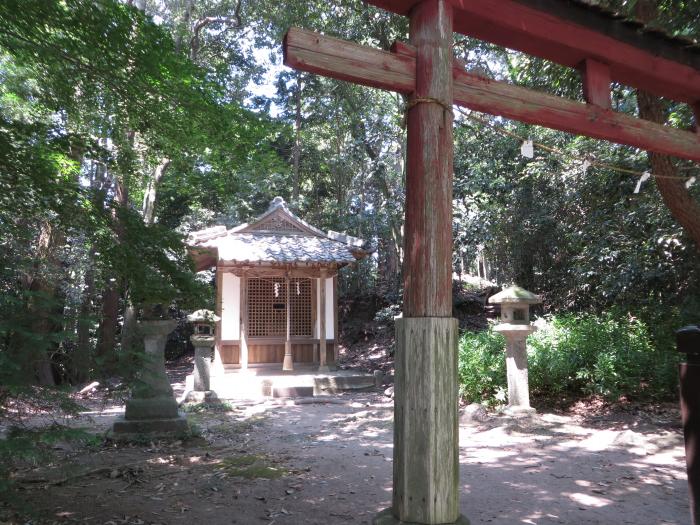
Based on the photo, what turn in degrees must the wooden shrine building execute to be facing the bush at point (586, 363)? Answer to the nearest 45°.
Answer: approximately 45° to its left

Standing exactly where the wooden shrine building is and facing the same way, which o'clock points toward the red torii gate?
The red torii gate is roughly at 12 o'clock from the wooden shrine building.

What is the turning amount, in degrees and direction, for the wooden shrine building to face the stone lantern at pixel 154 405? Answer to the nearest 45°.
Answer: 0° — it already faces it

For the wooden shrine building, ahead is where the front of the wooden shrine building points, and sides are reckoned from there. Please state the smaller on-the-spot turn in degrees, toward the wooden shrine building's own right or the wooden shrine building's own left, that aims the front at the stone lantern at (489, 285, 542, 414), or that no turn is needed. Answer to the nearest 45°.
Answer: approximately 45° to the wooden shrine building's own left

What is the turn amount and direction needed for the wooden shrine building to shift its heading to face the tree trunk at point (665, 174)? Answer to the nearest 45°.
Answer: approximately 45° to its left

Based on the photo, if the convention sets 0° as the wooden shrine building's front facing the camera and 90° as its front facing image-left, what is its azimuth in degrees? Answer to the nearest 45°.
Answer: approximately 0°

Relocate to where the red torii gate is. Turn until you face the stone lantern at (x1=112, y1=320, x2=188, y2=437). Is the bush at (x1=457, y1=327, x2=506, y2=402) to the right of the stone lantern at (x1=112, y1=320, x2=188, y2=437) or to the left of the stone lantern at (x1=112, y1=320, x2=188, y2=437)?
right
